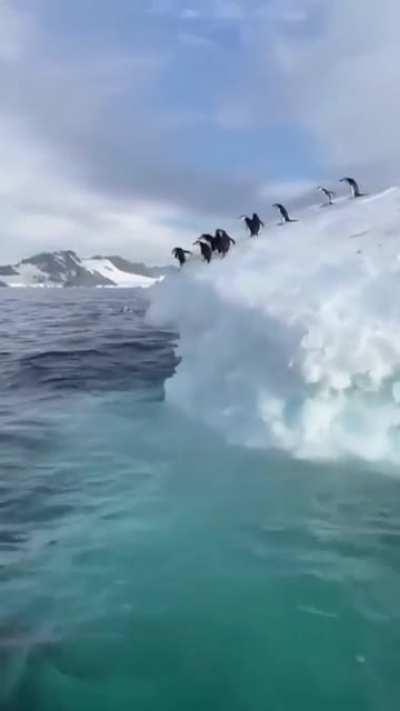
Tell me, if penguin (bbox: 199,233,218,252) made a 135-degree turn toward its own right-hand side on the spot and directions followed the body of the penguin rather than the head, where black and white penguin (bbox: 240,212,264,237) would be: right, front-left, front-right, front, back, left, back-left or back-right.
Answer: front

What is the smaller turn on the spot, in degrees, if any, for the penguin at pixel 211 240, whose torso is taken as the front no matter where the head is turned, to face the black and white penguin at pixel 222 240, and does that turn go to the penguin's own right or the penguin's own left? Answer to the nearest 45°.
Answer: approximately 135° to the penguin's own left

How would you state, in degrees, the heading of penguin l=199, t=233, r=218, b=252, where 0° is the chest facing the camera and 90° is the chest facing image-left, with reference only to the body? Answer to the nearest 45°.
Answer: approximately 90°
